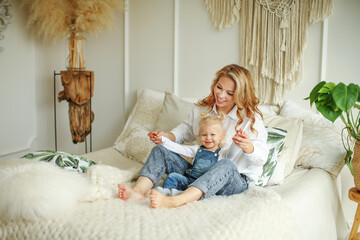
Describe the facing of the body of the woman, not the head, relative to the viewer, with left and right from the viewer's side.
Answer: facing the viewer and to the left of the viewer

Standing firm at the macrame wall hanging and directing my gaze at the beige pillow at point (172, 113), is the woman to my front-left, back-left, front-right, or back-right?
front-left

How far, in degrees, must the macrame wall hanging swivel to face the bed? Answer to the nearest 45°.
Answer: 0° — it already faces it

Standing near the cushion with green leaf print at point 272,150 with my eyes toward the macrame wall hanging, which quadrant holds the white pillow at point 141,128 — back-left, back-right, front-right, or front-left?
front-left

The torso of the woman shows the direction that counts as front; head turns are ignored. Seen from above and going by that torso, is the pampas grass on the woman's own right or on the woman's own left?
on the woman's own right

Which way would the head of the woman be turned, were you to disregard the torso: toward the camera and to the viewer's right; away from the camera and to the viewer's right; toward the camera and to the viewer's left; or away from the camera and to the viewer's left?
toward the camera and to the viewer's left

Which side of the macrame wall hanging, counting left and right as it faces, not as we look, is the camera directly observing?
front

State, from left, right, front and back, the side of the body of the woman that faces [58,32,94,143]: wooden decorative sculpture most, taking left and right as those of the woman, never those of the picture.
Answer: right

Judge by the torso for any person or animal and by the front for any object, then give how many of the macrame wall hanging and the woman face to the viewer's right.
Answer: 0
